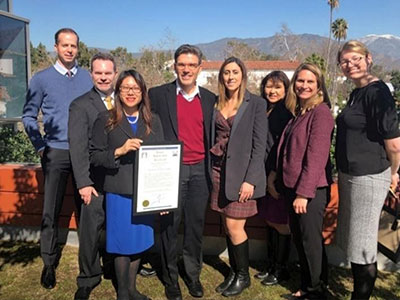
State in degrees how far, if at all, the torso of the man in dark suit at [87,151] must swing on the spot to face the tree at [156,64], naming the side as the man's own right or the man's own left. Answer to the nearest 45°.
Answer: approximately 135° to the man's own left

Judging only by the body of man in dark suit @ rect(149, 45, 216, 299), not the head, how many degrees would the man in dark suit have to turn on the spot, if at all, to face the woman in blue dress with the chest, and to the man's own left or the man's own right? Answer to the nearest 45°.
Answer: approximately 45° to the man's own right

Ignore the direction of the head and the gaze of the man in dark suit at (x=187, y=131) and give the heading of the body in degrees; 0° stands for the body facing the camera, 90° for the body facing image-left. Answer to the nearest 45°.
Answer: approximately 0°

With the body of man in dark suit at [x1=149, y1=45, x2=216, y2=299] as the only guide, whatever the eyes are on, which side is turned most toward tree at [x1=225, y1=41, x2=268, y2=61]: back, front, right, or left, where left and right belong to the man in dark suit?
back

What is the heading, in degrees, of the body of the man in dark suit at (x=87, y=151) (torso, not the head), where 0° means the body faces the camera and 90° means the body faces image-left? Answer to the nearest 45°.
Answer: approximately 315°

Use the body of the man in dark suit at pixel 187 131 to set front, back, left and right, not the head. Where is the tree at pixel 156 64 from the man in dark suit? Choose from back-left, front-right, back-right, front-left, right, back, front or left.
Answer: back

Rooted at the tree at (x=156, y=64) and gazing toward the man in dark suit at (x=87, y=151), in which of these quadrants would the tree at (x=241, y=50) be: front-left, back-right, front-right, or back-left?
back-left

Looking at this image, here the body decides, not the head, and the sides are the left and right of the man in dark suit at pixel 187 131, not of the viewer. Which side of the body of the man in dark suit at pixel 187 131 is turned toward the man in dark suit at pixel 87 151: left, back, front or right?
right

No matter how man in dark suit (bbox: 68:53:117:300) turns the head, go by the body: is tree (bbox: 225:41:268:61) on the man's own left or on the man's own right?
on the man's own left
